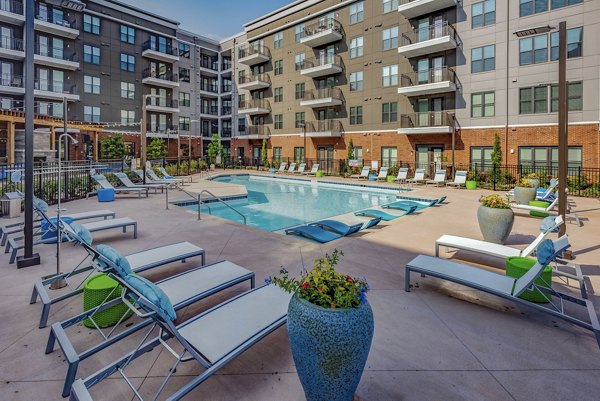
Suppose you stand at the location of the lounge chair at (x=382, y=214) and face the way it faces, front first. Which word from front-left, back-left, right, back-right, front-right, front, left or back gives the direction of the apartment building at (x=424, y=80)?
right

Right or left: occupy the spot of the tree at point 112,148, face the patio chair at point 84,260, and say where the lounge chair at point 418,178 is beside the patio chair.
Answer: left

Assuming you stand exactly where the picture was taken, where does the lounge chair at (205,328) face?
facing away from the viewer and to the right of the viewer

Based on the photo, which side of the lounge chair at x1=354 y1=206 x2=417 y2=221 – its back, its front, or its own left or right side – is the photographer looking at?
left

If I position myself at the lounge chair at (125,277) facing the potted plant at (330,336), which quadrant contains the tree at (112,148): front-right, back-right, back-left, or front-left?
back-left

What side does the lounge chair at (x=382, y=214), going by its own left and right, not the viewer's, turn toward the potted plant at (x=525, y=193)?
back

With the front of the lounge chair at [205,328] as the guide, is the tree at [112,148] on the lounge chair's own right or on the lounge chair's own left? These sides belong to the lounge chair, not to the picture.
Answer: on the lounge chair's own left

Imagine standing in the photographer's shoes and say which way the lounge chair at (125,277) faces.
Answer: facing away from the viewer and to the right of the viewer

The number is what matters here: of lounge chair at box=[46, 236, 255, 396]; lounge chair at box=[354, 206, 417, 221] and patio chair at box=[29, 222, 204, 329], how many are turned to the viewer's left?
1

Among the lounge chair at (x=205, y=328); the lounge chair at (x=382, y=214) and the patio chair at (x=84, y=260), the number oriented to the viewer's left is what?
1

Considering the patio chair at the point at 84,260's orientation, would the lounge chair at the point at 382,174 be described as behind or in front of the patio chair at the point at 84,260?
in front

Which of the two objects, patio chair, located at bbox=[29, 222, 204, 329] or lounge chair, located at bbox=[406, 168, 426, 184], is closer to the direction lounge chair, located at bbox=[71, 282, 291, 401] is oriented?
the lounge chair

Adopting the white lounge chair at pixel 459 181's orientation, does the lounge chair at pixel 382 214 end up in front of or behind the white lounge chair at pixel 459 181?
in front
